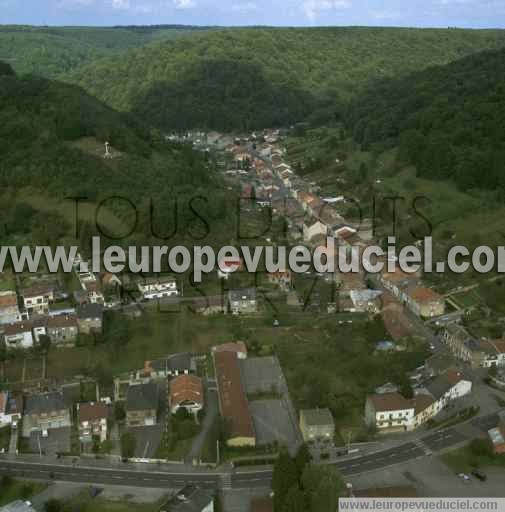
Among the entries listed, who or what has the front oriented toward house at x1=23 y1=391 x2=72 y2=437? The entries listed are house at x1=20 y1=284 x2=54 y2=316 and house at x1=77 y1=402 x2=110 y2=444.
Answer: house at x1=20 y1=284 x2=54 y2=316

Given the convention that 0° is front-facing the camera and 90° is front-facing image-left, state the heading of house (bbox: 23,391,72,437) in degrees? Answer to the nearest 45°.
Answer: approximately 0°

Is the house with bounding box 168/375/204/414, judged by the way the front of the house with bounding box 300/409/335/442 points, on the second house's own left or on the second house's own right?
on the second house's own right

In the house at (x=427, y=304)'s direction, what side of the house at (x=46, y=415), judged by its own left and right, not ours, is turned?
left

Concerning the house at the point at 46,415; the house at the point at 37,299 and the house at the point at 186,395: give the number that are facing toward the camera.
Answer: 3

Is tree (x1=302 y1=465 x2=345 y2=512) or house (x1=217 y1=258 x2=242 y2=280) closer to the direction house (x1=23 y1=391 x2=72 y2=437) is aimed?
the tree

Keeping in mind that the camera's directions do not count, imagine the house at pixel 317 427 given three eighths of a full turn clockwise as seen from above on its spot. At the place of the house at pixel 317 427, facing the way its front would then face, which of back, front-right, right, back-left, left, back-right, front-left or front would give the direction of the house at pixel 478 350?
right

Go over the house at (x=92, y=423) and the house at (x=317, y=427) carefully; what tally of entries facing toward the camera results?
2

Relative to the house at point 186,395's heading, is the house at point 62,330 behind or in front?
behind

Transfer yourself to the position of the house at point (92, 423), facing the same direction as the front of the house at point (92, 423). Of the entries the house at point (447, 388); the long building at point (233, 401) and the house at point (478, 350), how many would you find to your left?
3
